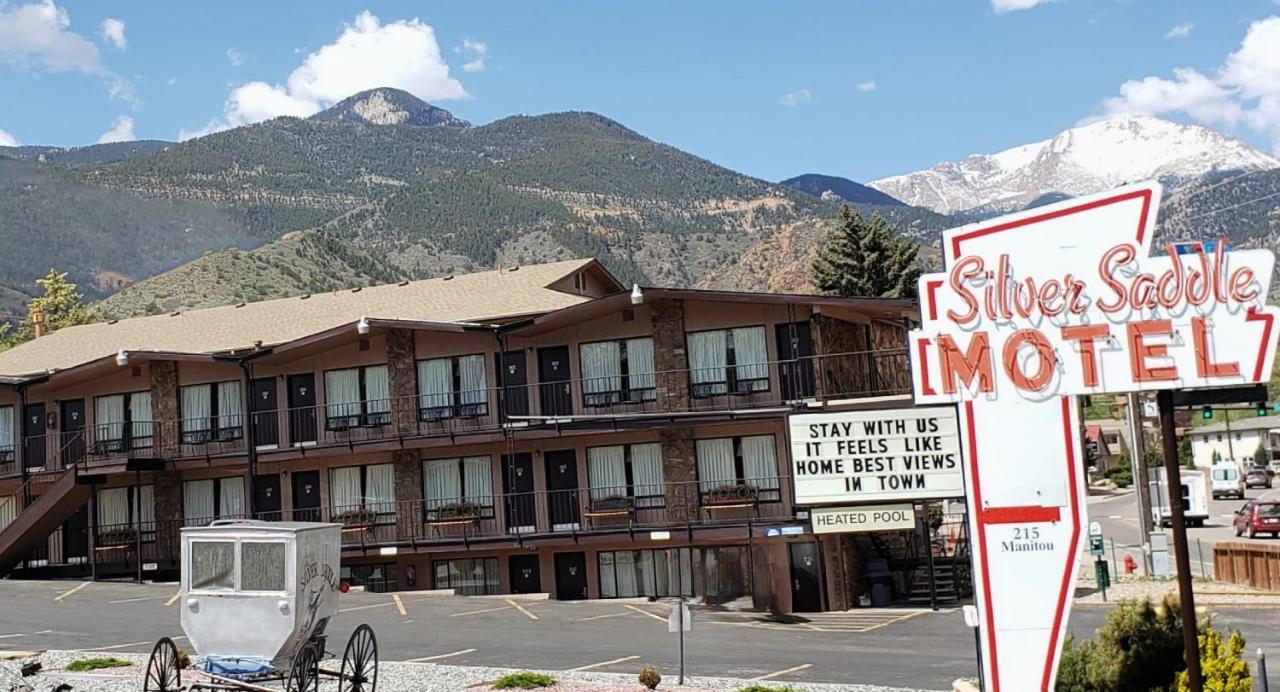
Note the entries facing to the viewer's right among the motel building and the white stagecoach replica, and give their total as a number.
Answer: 0

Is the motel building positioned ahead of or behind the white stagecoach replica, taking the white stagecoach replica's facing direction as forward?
behind

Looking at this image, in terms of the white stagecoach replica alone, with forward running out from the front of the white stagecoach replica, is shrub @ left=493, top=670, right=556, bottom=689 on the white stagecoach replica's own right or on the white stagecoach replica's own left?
on the white stagecoach replica's own left

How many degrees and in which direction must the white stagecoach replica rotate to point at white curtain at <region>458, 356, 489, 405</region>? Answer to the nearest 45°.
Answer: approximately 180°

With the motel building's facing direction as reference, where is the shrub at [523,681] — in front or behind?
in front

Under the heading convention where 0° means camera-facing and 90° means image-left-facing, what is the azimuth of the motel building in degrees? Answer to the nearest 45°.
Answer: approximately 45°

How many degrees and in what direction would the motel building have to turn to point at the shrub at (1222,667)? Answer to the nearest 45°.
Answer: approximately 45° to its left
